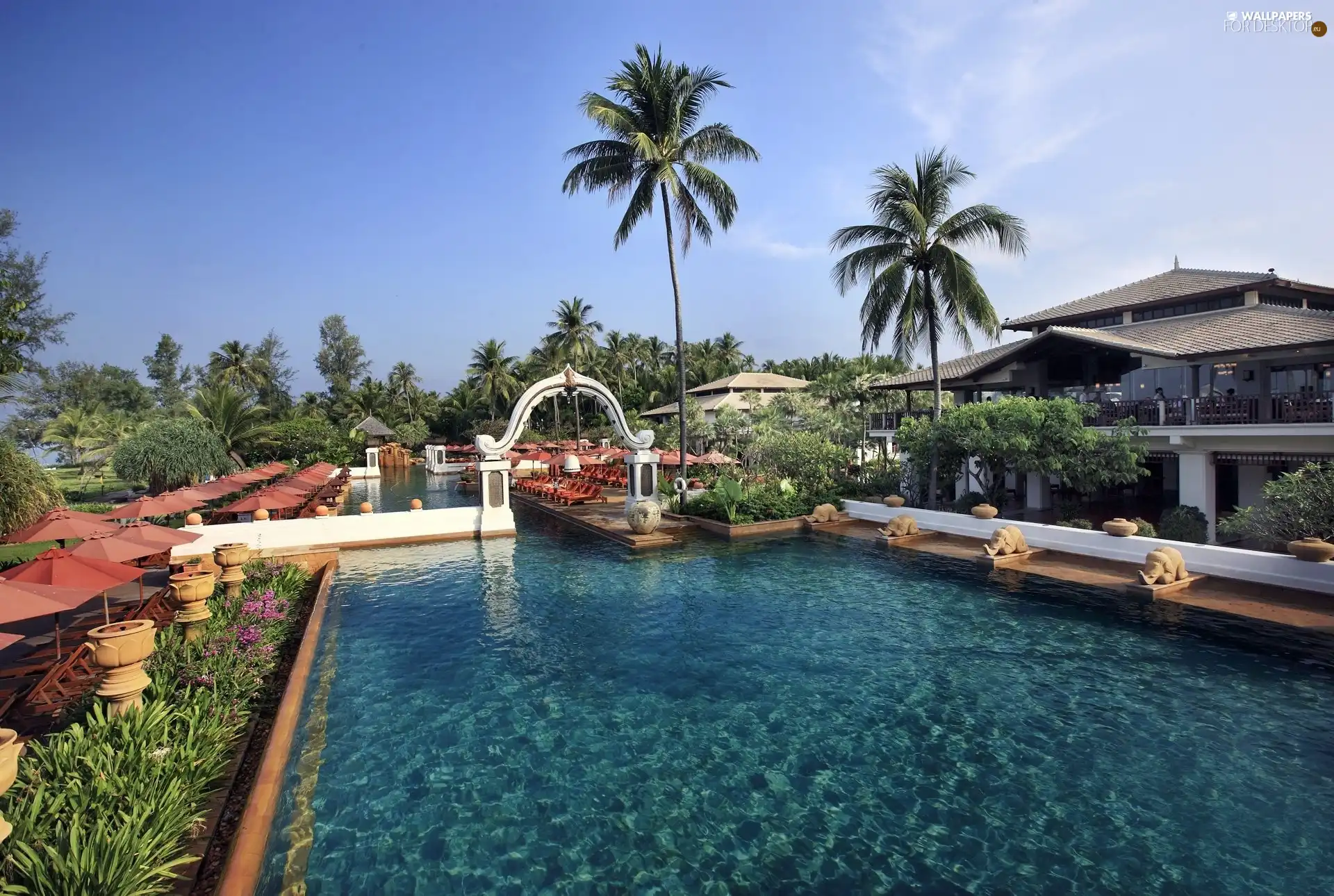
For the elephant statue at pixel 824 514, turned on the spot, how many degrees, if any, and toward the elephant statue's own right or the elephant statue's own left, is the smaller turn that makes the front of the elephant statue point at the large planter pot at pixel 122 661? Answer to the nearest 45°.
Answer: approximately 45° to the elephant statue's own left

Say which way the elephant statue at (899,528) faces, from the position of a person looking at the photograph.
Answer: facing the viewer and to the left of the viewer

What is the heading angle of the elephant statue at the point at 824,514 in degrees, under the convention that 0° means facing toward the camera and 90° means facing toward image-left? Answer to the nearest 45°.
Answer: approximately 45°

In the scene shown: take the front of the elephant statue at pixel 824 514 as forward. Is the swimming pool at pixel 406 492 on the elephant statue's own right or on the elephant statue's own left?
on the elephant statue's own right

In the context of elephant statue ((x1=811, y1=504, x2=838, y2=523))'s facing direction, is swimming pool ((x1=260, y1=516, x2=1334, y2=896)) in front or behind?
in front

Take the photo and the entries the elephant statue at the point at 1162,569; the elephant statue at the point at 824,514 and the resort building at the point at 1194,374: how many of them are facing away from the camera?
0

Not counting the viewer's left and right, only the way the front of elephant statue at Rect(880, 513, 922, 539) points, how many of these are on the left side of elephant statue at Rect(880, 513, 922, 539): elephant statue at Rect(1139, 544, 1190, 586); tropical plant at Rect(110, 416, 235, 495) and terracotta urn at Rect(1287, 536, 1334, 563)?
2

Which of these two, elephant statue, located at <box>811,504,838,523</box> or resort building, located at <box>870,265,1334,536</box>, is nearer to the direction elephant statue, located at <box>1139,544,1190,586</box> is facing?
the elephant statue

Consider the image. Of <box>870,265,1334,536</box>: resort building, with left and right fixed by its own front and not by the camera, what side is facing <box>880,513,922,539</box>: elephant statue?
front

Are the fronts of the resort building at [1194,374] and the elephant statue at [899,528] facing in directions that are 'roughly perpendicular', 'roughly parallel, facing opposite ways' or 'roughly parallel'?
roughly parallel

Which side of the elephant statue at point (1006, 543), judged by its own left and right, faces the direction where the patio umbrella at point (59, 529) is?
front

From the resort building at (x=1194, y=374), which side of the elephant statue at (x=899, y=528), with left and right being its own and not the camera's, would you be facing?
back

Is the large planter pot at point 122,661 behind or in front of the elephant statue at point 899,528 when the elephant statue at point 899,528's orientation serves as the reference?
in front

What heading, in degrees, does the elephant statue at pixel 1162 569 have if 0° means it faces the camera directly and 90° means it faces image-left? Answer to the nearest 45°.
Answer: approximately 45°
